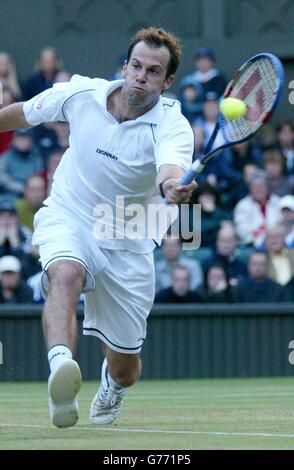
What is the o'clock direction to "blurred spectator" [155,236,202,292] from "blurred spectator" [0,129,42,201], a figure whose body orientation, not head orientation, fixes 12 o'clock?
"blurred spectator" [155,236,202,292] is roughly at 10 o'clock from "blurred spectator" [0,129,42,201].

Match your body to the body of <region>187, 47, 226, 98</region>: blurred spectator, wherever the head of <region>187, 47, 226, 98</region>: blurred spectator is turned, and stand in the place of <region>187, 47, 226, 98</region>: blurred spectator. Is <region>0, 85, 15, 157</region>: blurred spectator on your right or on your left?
on your right

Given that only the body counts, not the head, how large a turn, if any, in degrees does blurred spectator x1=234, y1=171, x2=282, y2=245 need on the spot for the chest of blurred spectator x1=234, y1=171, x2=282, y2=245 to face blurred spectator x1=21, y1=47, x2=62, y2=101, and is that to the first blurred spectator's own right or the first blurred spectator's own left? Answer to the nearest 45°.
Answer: approximately 90° to the first blurred spectator's own right

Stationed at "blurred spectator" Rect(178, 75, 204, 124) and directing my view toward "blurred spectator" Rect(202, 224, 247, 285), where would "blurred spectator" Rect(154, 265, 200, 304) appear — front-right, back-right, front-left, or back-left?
front-right

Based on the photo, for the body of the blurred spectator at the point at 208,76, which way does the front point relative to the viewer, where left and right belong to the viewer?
facing the viewer

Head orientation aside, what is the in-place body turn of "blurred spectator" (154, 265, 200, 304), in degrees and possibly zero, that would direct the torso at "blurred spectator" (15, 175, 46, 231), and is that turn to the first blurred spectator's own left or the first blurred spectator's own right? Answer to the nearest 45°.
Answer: approximately 90° to the first blurred spectator's own right

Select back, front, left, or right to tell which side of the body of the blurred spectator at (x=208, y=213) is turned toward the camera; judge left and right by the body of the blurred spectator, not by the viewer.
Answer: front

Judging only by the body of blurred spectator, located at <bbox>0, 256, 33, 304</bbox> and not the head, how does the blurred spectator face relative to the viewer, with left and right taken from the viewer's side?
facing the viewer

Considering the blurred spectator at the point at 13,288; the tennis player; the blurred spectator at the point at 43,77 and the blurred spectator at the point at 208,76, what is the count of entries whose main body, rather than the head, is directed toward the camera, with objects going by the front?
4
